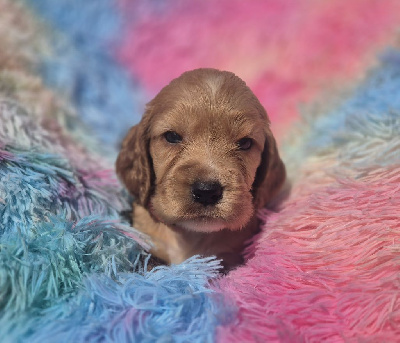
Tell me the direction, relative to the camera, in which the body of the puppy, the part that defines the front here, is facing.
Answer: toward the camera
